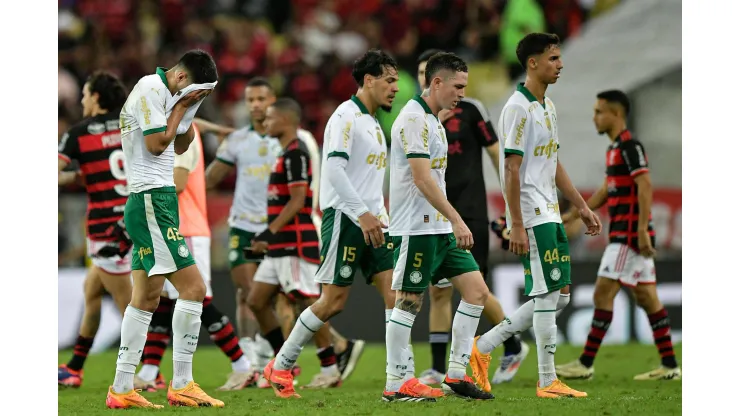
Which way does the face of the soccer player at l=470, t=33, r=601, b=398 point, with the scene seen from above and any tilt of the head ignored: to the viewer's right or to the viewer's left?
to the viewer's right

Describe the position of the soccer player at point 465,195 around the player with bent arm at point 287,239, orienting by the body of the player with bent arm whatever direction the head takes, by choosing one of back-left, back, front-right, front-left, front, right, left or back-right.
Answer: back

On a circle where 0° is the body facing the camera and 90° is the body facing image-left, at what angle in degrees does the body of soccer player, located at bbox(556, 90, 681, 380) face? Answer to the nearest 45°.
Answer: approximately 90°

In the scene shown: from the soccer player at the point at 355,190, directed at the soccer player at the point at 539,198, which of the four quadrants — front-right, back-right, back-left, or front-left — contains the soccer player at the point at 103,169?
back-left

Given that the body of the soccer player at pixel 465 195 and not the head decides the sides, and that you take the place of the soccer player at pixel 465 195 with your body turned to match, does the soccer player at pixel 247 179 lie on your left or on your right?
on your right

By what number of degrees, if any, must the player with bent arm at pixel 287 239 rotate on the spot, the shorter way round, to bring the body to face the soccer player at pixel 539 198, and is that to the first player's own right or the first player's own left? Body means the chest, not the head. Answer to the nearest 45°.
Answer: approximately 135° to the first player's own left
